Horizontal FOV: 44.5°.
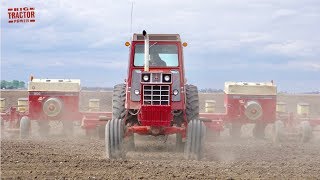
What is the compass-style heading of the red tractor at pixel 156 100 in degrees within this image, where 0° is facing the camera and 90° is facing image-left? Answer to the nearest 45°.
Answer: approximately 0°

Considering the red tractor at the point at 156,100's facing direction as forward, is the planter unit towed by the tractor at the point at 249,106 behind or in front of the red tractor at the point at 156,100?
behind
